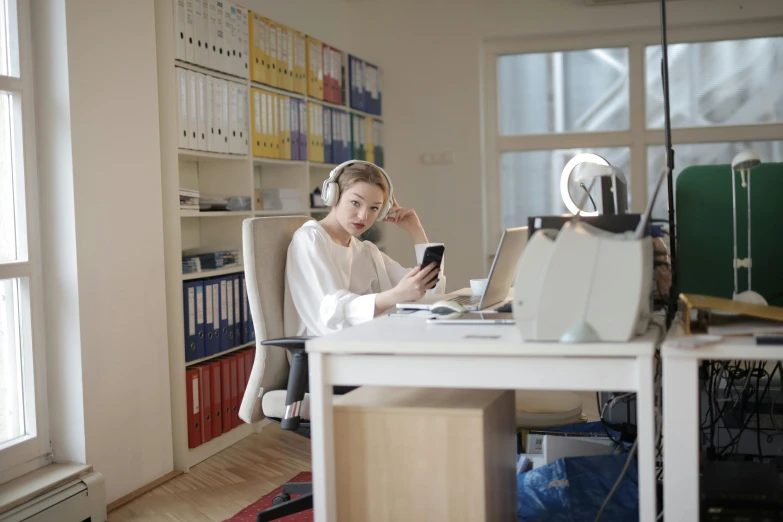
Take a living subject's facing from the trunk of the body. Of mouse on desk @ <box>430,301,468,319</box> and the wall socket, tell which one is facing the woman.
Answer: the wall socket

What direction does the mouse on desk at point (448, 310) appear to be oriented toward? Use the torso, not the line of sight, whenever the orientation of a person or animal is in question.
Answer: to the viewer's right

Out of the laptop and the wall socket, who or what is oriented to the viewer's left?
the laptop

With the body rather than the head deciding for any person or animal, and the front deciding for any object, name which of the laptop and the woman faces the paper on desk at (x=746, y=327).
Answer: the woman

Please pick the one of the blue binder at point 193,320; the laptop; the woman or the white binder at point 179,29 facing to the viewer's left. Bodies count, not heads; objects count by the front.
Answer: the laptop

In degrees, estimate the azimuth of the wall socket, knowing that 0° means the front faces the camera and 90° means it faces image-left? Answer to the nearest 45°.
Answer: approximately 0°

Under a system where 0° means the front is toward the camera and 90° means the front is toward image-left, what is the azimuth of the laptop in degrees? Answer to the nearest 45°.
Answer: approximately 90°
